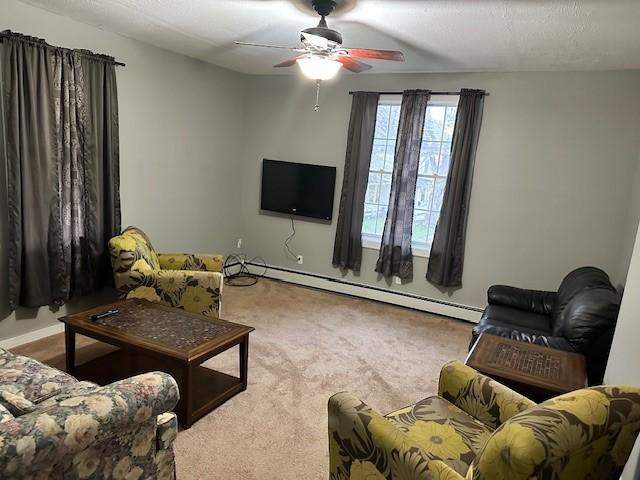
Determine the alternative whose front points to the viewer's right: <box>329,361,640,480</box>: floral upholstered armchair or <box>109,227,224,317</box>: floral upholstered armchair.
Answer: <box>109,227,224,317</box>: floral upholstered armchair

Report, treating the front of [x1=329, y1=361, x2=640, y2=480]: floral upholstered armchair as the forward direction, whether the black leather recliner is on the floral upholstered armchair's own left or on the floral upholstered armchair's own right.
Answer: on the floral upholstered armchair's own right

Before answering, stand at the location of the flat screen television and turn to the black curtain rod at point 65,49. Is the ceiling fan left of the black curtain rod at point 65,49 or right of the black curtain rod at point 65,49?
left

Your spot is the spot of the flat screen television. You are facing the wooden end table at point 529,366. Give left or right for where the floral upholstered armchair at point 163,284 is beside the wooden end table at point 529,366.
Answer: right

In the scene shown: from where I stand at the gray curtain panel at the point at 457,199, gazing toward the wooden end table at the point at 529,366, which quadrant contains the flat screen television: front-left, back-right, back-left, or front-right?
back-right

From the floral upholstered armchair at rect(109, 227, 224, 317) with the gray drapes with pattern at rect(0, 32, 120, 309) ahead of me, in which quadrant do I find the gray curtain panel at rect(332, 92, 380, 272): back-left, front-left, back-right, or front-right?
back-right

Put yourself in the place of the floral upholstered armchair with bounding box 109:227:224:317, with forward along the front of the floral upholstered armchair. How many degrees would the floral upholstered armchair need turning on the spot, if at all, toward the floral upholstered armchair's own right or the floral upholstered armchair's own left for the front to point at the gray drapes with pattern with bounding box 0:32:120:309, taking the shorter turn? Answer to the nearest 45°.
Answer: approximately 180°

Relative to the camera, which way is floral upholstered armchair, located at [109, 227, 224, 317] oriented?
to the viewer's right

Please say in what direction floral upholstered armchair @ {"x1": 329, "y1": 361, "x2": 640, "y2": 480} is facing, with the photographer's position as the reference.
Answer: facing away from the viewer and to the left of the viewer

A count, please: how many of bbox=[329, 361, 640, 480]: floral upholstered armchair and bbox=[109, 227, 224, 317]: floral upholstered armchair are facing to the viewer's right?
1
